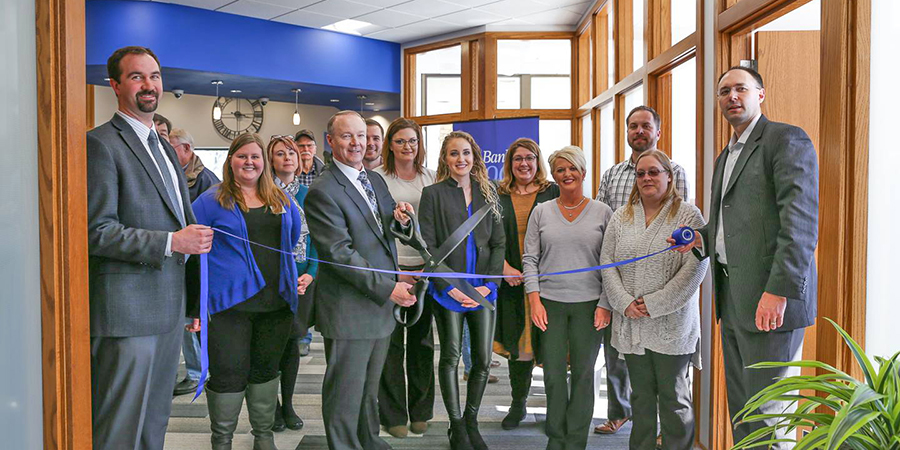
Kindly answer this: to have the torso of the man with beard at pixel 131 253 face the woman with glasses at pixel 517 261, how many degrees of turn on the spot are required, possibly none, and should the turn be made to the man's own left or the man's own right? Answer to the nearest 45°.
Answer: approximately 90° to the man's own left

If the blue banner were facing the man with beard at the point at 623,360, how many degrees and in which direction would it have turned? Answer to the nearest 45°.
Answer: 0° — it already faces them

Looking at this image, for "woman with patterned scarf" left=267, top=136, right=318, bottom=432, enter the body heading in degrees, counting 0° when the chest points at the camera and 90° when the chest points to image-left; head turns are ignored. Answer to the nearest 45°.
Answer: approximately 0°

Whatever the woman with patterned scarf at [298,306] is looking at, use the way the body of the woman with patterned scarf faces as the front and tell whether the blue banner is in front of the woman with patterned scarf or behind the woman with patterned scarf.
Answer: behind

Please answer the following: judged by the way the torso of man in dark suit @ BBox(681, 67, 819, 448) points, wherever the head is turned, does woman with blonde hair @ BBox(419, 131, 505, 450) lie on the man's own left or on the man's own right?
on the man's own right

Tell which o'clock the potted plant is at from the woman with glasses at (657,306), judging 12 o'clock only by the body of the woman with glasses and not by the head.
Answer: The potted plant is roughly at 10 o'clock from the woman with glasses.

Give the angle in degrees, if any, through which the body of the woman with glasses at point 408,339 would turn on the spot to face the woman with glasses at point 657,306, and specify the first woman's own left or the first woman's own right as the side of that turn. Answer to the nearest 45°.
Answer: approximately 45° to the first woman's own left

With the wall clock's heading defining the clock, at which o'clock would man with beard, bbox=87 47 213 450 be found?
The man with beard is roughly at 12 o'clock from the wall clock.

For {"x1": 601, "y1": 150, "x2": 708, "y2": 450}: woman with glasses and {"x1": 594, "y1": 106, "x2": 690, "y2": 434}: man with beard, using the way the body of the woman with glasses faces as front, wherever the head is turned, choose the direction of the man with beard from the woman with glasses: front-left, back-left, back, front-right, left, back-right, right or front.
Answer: back-right
